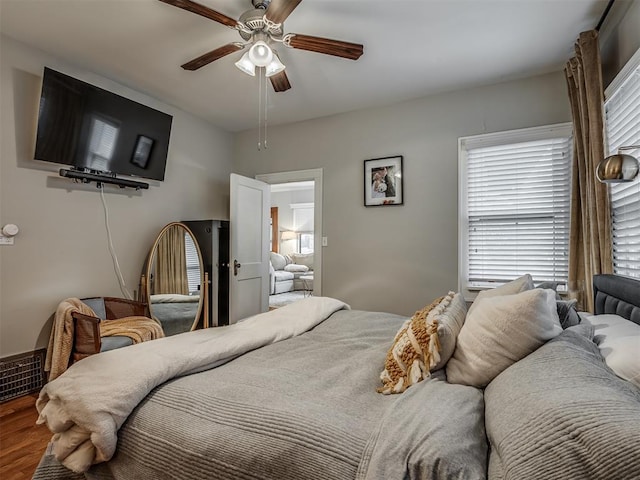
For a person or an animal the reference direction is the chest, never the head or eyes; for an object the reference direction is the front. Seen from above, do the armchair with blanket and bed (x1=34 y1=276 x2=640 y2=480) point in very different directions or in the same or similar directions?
very different directions

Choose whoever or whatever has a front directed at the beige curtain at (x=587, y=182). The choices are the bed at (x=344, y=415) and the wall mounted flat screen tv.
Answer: the wall mounted flat screen tv

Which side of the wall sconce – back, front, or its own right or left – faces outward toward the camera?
left

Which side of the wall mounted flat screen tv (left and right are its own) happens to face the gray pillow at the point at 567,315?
front

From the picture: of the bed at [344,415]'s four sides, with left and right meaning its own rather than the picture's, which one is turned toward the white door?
right

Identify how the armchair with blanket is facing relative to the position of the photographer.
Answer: facing the viewer and to the right of the viewer

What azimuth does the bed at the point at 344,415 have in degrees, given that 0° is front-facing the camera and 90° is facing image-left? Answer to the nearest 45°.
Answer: approximately 90°

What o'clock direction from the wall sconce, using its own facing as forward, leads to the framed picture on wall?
The framed picture on wall is roughly at 1 o'clock from the wall sconce.

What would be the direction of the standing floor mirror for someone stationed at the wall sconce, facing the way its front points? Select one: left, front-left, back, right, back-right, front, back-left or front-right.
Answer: front

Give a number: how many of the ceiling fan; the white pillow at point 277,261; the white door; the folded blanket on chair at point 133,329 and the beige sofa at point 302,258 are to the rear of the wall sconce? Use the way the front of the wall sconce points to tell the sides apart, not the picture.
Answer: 0

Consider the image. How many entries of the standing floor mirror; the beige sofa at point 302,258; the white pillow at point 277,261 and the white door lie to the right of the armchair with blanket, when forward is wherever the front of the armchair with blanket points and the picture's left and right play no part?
0

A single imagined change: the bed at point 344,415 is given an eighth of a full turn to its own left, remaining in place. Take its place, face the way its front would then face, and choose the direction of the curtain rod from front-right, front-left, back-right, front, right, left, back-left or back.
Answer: back

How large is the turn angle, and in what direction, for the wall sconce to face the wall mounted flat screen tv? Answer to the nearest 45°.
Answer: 0° — it already faces it

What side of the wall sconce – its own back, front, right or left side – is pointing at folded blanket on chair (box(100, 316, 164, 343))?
front

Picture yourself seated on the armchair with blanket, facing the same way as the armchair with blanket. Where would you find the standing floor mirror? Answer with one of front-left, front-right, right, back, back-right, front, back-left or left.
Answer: left

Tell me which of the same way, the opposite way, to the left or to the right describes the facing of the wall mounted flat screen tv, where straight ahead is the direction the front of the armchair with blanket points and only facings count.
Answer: the same way

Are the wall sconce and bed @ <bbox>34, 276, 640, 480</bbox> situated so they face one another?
no

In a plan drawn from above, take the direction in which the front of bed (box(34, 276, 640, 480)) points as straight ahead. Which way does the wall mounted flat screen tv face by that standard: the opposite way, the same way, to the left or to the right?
the opposite way
